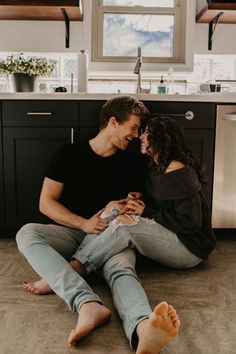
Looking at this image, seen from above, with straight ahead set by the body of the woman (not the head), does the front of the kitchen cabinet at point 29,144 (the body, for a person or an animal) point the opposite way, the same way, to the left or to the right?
to the left

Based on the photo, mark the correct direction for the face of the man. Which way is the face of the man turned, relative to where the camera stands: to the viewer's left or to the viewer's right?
to the viewer's right

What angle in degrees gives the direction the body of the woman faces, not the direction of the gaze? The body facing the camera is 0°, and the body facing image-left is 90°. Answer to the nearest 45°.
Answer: approximately 90°

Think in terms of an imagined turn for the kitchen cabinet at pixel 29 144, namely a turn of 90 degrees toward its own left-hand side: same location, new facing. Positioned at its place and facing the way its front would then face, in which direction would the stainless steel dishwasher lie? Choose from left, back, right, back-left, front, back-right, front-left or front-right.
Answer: front

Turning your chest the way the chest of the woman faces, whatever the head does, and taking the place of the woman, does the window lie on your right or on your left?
on your right

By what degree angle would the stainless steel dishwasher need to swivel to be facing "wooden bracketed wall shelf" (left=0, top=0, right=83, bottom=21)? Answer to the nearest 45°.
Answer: approximately 90° to its right

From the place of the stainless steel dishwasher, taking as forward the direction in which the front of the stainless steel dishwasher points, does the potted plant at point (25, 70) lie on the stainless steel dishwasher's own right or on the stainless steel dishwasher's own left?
on the stainless steel dishwasher's own right

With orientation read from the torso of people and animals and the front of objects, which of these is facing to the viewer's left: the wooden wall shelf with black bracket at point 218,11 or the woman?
the woman

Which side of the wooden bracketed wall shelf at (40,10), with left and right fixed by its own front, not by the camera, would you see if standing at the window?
left

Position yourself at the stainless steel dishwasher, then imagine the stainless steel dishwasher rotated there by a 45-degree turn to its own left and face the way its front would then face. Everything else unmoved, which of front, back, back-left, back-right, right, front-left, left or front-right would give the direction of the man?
right

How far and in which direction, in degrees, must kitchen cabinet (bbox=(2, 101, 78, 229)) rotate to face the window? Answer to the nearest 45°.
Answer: approximately 135° to its left

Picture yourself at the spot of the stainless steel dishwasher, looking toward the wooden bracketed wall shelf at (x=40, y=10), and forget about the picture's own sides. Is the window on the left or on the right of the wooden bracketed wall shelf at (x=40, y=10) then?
right
